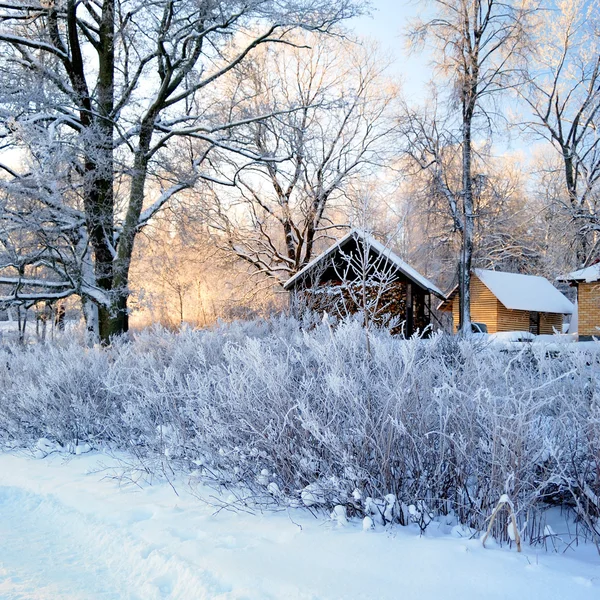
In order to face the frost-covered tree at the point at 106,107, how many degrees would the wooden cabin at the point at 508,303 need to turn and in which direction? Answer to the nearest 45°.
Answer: approximately 45° to its right

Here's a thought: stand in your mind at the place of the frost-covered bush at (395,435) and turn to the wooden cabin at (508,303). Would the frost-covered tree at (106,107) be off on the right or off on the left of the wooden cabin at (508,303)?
left
